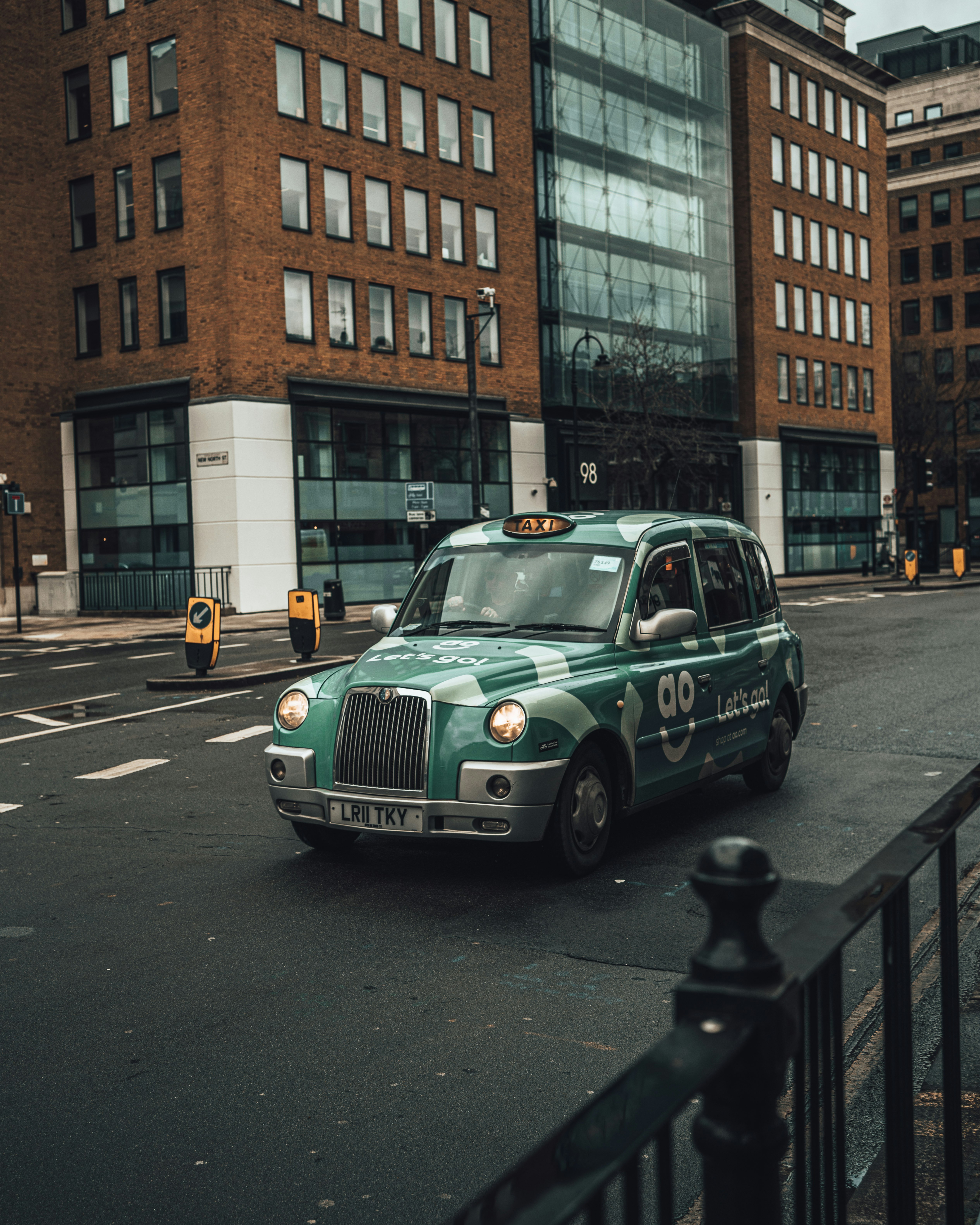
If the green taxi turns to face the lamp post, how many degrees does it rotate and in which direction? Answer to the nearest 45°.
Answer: approximately 135° to its right

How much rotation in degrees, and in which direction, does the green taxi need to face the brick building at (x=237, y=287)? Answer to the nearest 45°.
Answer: approximately 135° to its right

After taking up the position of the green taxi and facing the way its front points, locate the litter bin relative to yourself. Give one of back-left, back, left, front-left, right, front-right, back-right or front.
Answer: back-right

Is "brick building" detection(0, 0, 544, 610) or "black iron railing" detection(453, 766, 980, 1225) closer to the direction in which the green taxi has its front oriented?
the black iron railing

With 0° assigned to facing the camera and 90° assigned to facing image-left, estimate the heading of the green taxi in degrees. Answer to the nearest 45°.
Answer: approximately 45°

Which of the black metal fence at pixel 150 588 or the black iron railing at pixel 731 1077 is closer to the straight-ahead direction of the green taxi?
the black iron railing

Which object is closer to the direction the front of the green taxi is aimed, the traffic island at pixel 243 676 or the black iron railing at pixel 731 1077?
the black iron railing

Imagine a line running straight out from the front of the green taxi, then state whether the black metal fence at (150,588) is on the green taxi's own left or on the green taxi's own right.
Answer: on the green taxi's own right
